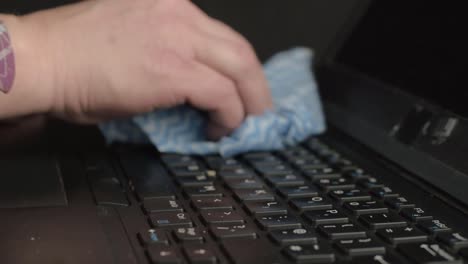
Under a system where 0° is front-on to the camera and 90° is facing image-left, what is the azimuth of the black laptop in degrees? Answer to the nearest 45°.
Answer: approximately 90°
